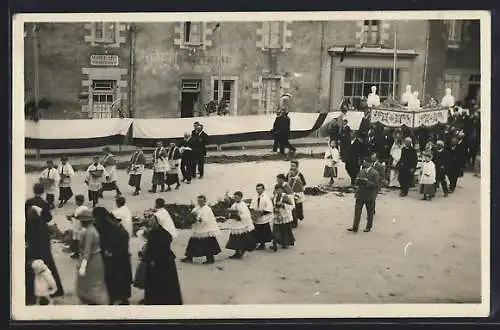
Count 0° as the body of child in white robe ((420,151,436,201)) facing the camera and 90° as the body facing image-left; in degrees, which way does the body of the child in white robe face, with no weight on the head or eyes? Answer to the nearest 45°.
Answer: approximately 45°

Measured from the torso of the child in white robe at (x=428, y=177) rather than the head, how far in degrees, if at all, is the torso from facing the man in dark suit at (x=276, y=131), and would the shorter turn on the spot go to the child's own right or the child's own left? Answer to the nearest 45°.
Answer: approximately 45° to the child's own right
